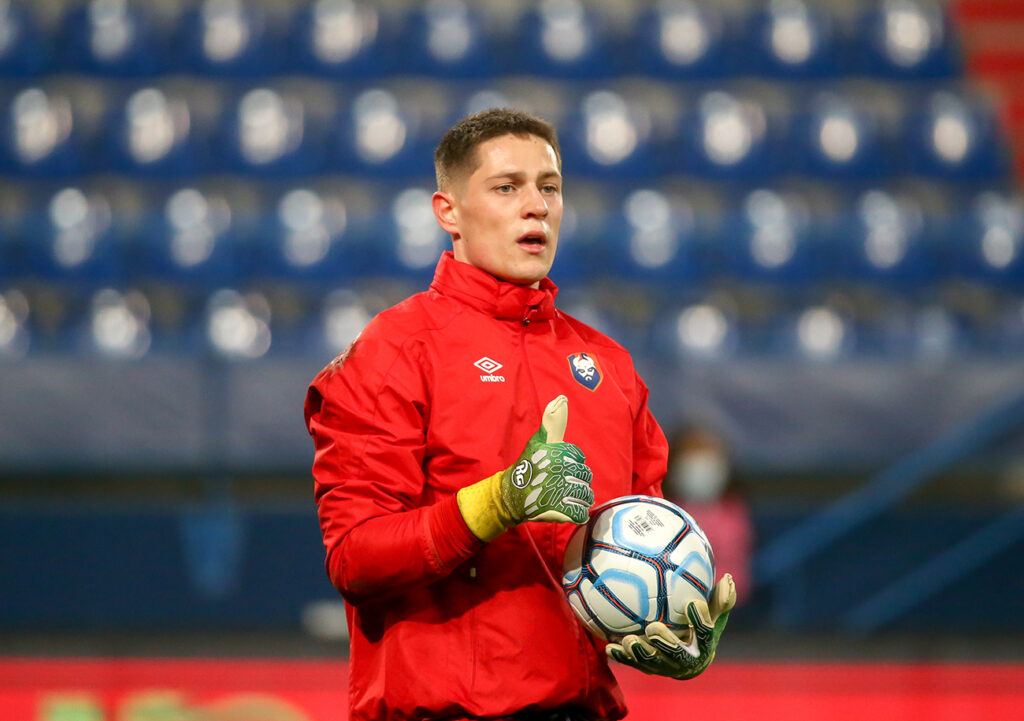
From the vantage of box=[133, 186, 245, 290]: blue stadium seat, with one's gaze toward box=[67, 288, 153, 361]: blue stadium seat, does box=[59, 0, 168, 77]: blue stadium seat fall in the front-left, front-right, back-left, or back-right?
back-right

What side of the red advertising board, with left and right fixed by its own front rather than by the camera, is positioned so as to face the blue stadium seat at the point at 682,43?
back

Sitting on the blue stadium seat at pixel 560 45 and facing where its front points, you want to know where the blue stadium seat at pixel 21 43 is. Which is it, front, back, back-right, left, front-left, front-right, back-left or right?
right

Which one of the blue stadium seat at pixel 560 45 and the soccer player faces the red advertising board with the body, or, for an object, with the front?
the blue stadium seat

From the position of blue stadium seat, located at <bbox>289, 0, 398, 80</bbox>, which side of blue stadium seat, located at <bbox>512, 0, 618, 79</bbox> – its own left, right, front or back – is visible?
right

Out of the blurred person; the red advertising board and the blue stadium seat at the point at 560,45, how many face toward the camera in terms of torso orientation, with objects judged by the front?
3

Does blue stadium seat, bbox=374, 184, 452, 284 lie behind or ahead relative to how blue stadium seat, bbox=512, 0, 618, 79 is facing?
ahead

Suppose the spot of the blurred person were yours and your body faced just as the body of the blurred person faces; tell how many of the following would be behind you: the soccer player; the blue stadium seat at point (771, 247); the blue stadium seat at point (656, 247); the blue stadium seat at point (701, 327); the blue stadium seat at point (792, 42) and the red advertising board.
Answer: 4

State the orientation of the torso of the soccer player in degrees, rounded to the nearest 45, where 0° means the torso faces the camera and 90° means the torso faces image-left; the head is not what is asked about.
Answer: approximately 315°

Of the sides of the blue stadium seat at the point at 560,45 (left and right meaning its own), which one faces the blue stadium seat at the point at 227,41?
right

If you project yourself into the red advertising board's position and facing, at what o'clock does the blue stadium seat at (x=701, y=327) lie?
The blue stadium seat is roughly at 7 o'clock from the red advertising board.

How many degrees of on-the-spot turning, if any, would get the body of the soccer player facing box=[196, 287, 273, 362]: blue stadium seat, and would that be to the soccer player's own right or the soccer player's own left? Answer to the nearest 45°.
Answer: approximately 135° to the soccer player's own left

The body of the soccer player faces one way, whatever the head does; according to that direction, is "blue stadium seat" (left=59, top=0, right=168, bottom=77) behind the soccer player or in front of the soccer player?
behind
